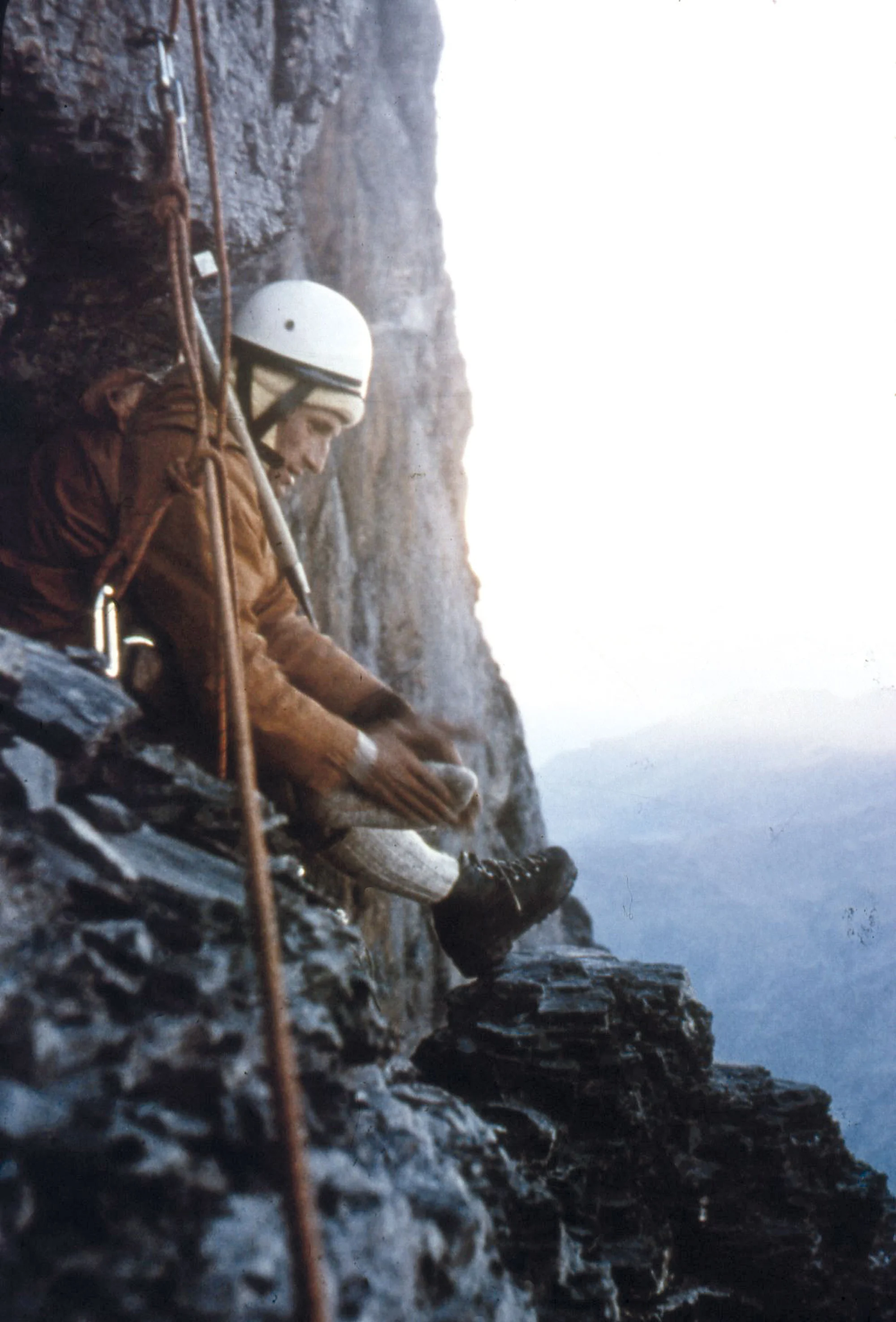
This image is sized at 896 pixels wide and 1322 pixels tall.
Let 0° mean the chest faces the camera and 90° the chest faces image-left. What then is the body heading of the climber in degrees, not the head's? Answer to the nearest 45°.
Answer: approximately 270°

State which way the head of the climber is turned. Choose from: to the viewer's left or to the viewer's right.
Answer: to the viewer's right

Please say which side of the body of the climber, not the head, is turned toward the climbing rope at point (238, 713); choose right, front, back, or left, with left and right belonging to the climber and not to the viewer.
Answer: right
